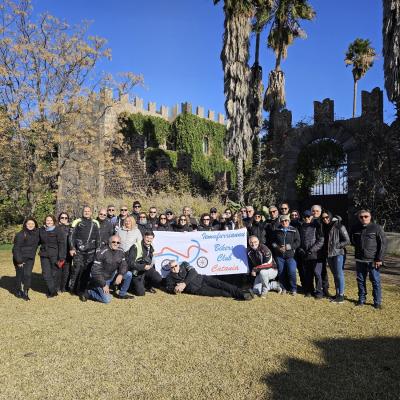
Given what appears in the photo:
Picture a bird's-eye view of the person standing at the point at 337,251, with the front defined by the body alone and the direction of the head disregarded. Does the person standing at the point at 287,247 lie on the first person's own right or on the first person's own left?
on the first person's own right

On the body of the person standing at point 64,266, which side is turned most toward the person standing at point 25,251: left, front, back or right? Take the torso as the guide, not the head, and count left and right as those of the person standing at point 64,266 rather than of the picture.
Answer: right

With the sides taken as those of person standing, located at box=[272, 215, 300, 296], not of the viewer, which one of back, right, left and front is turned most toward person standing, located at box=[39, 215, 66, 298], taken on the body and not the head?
right

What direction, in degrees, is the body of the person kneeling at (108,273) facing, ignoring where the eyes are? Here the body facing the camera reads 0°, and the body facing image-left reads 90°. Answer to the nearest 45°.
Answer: approximately 315°

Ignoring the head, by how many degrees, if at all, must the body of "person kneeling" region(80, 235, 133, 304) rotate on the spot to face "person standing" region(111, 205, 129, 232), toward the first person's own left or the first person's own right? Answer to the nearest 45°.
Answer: approximately 135° to the first person's own left

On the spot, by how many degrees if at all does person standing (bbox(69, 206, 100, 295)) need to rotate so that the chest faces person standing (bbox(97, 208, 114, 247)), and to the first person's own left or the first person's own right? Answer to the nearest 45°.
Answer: approximately 135° to the first person's own left

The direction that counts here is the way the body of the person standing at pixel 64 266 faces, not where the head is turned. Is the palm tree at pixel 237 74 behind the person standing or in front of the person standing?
behind

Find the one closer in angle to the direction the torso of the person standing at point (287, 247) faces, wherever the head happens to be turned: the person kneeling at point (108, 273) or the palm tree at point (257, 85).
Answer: the person kneeling
